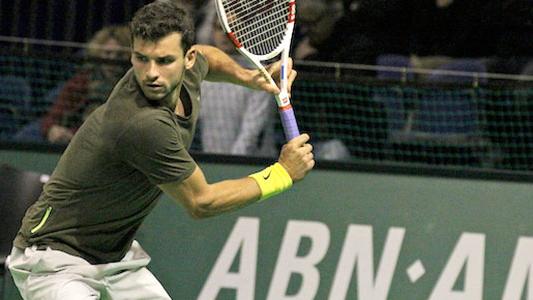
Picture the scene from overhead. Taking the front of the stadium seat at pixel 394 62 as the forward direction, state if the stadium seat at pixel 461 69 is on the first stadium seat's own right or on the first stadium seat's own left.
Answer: on the first stadium seat's own left

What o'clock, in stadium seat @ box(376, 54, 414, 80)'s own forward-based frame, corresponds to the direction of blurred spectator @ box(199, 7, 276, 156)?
The blurred spectator is roughly at 2 o'clock from the stadium seat.

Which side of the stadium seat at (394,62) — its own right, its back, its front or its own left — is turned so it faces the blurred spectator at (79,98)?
right

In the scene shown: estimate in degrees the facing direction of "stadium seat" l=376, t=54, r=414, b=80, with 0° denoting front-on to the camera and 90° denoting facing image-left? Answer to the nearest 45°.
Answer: approximately 0°

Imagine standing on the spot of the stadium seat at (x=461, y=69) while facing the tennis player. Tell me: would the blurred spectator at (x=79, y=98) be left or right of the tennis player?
right

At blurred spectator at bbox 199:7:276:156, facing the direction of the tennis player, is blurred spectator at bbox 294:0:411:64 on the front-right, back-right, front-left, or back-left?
back-left

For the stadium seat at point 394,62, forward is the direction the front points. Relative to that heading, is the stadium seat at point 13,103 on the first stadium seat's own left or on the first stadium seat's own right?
on the first stadium seat's own right
